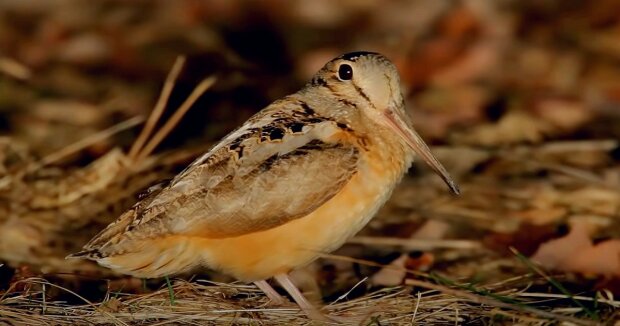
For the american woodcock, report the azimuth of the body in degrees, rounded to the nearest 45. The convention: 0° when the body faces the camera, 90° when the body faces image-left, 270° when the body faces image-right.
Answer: approximately 270°

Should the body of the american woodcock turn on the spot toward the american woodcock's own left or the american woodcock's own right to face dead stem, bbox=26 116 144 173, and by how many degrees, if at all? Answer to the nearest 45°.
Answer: approximately 135° to the american woodcock's own left

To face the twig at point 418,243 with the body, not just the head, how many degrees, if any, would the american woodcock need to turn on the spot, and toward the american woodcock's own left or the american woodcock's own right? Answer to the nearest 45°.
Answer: approximately 45° to the american woodcock's own left
